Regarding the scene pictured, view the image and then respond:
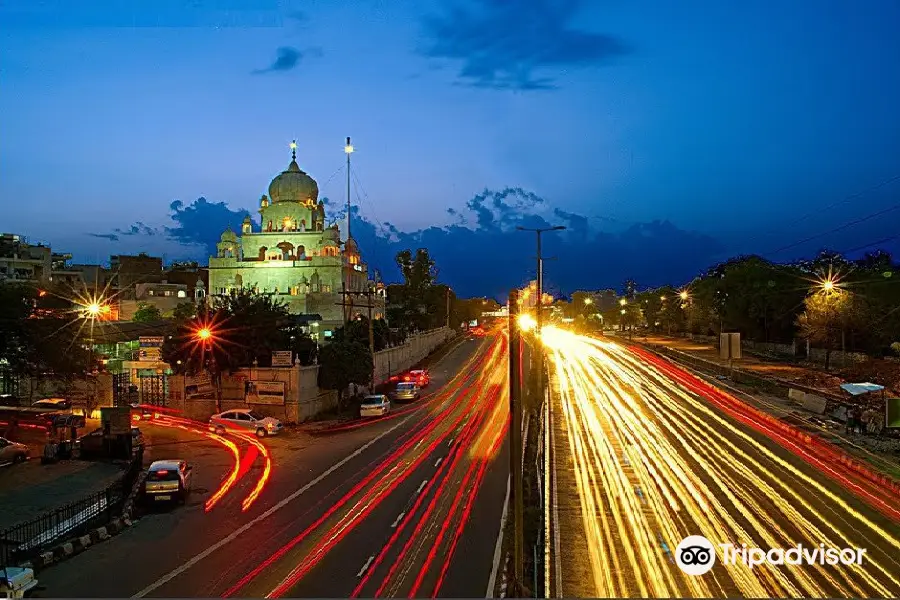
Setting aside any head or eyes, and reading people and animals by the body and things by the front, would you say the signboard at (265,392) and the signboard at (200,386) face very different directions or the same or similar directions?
same or similar directions

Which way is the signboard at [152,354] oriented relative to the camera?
toward the camera

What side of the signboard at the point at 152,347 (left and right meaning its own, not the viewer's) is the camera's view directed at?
front

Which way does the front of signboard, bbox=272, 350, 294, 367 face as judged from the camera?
facing the viewer

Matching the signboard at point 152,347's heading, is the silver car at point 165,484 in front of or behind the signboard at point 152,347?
in front

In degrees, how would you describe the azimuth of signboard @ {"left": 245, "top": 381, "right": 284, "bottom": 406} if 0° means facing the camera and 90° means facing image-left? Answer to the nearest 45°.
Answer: approximately 0°

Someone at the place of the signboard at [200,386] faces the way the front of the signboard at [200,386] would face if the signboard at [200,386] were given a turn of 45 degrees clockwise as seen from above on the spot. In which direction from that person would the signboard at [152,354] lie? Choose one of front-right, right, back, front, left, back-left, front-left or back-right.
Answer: right

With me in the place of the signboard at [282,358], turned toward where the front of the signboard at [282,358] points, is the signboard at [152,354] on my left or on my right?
on my right

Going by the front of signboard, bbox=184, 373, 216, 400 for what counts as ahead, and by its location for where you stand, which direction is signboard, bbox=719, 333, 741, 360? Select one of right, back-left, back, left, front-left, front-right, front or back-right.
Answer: left

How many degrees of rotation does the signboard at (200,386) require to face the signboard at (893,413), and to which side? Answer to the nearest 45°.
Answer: approximately 45° to its left

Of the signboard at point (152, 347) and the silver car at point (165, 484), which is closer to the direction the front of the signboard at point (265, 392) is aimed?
the silver car

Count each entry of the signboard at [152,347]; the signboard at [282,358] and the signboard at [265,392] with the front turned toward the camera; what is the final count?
3

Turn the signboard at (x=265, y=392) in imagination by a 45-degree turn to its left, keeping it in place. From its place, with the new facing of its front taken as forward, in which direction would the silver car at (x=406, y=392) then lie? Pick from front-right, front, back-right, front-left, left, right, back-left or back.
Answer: left

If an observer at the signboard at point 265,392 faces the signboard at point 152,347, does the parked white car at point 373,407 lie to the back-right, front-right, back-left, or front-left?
back-right

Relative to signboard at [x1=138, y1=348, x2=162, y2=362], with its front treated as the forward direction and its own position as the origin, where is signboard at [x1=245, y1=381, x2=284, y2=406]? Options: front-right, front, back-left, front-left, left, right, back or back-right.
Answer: front-left

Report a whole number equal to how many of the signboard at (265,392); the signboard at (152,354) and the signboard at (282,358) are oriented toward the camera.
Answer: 3

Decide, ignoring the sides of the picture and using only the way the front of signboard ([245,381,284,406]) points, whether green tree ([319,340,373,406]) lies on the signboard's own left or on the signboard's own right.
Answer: on the signboard's own left
